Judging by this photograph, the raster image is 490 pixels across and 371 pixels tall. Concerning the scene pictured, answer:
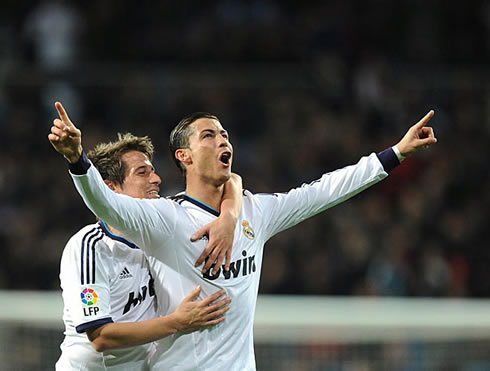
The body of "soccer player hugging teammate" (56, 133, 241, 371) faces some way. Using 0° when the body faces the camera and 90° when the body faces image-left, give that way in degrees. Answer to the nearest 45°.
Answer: approximately 315°

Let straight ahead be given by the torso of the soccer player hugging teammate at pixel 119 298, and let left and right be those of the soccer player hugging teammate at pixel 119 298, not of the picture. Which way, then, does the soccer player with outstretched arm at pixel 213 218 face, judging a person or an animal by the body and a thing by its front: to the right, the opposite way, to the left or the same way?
the same way

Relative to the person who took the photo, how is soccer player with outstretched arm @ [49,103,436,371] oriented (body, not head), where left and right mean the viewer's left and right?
facing the viewer and to the right of the viewer

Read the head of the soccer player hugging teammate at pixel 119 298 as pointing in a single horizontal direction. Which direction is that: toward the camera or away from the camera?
toward the camera
